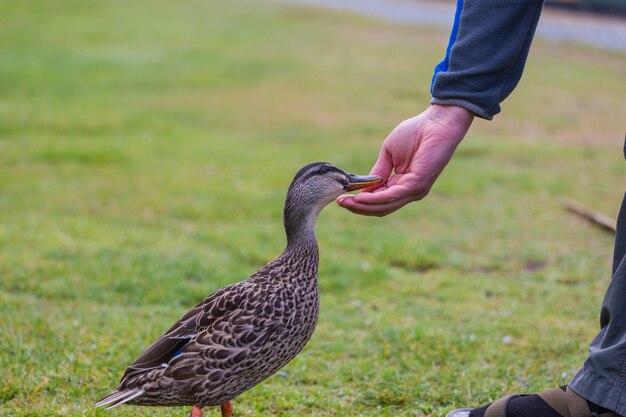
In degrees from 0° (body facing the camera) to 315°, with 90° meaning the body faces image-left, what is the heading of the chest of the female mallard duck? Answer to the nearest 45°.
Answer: approximately 270°

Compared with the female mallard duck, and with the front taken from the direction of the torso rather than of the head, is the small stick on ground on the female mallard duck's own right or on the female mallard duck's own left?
on the female mallard duck's own left
